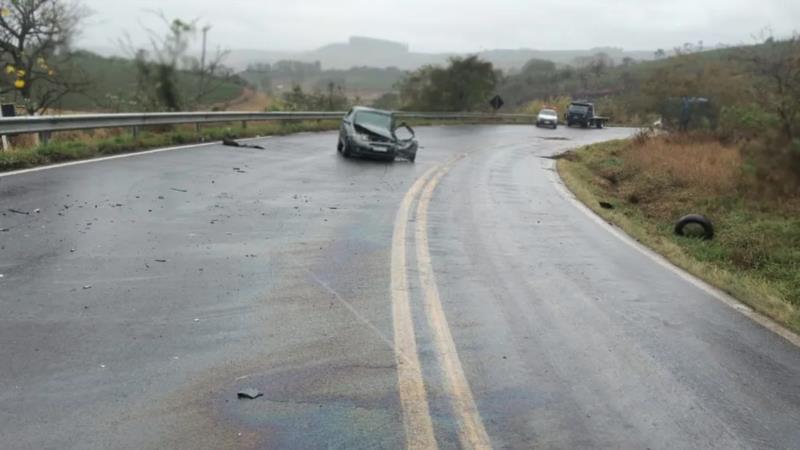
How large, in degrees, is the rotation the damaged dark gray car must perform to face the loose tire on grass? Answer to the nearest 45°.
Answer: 0° — it already faces it

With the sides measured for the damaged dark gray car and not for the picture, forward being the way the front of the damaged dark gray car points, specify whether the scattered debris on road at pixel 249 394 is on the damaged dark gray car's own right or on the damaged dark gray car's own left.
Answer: on the damaged dark gray car's own right

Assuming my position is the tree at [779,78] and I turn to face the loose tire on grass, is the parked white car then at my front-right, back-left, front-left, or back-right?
back-right

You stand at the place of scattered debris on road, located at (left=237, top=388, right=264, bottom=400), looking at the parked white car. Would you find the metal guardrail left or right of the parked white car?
left

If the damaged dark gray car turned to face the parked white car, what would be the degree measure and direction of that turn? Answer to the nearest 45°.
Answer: approximately 135° to its left

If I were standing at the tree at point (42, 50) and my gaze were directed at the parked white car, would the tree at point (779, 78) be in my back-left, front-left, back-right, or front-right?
front-right

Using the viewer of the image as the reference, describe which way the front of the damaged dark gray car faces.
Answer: facing the viewer and to the right of the viewer

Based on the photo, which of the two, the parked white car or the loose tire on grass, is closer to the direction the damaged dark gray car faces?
the loose tire on grass

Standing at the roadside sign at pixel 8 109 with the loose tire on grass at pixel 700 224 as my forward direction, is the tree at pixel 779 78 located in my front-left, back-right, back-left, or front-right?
front-left

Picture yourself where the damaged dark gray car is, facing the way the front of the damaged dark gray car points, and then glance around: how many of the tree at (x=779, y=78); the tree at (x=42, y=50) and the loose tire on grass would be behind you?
1

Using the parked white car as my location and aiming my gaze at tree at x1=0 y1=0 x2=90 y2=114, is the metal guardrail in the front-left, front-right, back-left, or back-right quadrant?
front-left

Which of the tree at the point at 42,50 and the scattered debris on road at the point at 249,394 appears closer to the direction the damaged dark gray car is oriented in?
the scattered debris on road
